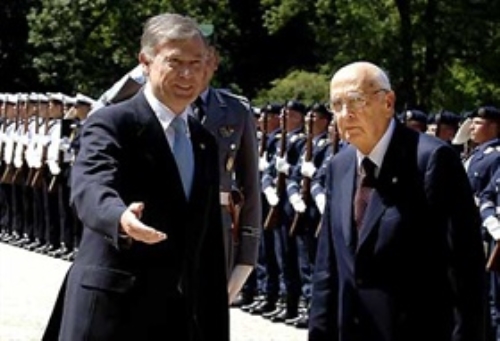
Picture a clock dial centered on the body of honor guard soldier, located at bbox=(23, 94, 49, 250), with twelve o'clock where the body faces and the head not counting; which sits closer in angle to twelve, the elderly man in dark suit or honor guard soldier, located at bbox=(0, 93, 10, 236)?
the elderly man in dark suit

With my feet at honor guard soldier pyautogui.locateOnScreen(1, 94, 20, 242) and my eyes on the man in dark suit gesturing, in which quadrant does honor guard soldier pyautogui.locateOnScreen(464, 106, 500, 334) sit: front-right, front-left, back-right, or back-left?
front-left

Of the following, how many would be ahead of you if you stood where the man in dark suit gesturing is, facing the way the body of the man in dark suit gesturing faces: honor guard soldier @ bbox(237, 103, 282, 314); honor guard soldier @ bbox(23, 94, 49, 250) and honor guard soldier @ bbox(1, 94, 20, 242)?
0

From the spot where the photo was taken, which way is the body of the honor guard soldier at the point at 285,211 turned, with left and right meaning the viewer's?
facing the viewer and to the left of the viewer

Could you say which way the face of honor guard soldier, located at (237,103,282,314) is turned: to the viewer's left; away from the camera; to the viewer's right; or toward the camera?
to the viewer's left

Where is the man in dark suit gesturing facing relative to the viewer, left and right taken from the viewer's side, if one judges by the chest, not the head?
facing the viewer and to the right of the viewer

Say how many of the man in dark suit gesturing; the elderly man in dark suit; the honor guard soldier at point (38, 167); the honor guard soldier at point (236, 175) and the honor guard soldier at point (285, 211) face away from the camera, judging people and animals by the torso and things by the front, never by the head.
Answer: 0

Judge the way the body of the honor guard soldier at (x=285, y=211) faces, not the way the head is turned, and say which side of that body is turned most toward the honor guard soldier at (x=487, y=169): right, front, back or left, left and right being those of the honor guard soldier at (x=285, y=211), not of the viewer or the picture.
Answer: left
